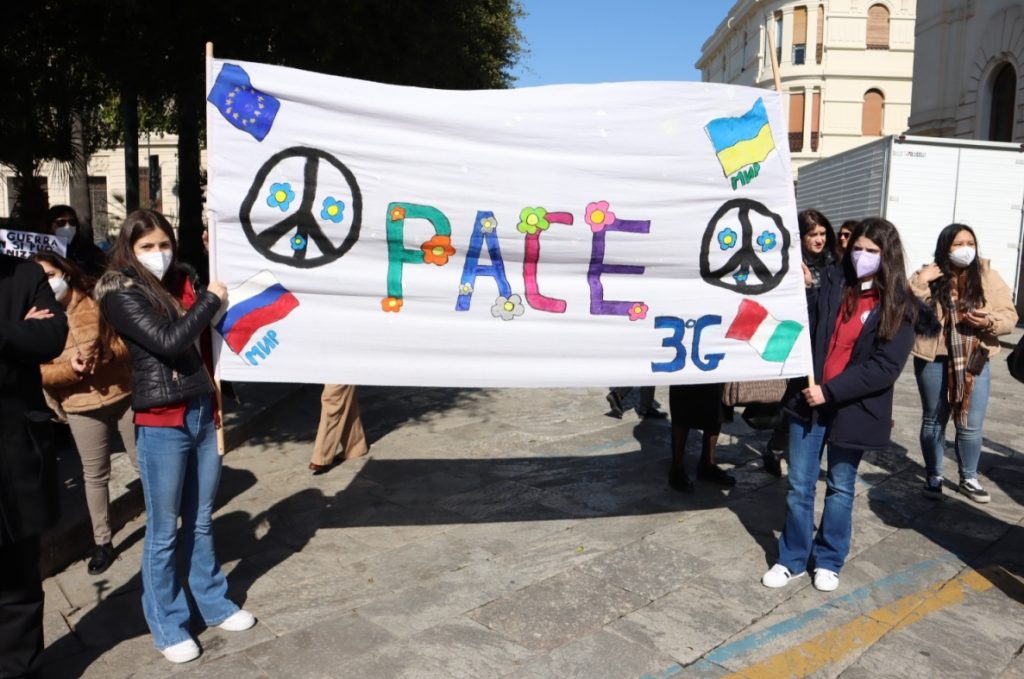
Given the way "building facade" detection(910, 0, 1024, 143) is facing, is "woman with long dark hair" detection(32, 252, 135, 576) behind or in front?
in front

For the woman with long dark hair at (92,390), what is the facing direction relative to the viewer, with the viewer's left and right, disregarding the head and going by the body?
facing the viewer and to the left of the viewer

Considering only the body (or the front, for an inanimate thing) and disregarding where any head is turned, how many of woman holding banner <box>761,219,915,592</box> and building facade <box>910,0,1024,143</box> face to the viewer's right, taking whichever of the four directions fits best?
0

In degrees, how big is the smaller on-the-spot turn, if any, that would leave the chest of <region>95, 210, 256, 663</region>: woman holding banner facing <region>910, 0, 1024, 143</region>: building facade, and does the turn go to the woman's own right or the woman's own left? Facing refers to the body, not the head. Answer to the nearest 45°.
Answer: approximately 90° to the woman's own left

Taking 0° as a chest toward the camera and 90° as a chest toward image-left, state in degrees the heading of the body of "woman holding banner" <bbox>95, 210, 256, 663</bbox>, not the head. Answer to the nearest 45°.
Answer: approximately 315°

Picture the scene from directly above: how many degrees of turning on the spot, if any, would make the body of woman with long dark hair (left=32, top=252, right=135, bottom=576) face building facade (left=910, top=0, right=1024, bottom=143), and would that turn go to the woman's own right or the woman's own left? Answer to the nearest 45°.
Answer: approximately 180°

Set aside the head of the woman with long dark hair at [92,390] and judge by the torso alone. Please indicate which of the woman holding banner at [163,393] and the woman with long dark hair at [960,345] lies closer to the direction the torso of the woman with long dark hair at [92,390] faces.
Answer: the woman holding banner

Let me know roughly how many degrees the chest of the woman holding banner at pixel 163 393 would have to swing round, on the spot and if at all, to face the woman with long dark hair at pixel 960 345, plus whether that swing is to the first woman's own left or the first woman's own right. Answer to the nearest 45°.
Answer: approximately 45° to the first woman's own left

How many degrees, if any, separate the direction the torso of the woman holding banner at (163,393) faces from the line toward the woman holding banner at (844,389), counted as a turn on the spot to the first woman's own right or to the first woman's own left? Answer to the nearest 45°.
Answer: approximately 45° to the first woman's own left

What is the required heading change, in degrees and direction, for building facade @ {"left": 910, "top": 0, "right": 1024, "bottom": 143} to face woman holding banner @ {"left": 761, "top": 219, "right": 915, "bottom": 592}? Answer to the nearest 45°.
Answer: approximately 45° to its left
